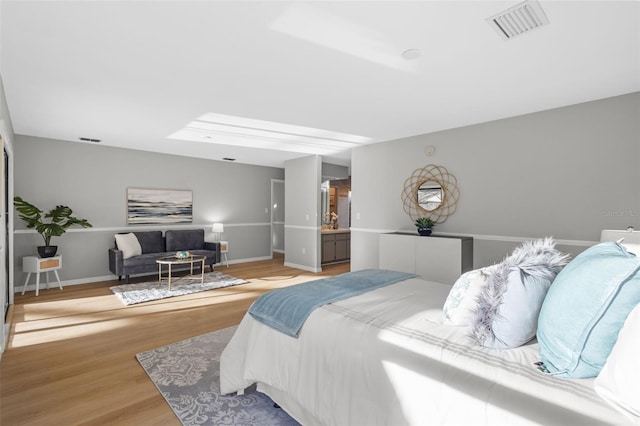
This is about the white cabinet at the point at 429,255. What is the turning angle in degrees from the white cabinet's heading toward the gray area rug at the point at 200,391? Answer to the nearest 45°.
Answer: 0° — it already faces it

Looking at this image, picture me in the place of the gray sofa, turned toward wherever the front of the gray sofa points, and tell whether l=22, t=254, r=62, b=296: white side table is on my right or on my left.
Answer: on my right

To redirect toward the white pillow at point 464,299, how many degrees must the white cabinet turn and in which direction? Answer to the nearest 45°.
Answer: approximately 45° to its left

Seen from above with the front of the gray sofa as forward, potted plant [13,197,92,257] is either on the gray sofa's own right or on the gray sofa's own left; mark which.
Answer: on the gray sofa's own right

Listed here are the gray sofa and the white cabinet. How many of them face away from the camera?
0

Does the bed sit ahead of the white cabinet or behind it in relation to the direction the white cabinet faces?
ahead

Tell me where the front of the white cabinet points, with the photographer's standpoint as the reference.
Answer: facing the viewer and to the left of the viewer

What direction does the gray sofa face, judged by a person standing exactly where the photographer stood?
facing the viewer and to the right of the viewer

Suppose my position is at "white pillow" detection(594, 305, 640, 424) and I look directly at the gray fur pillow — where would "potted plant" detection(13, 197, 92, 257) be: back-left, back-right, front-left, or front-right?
front-left

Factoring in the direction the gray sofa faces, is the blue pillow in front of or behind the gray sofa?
in front
